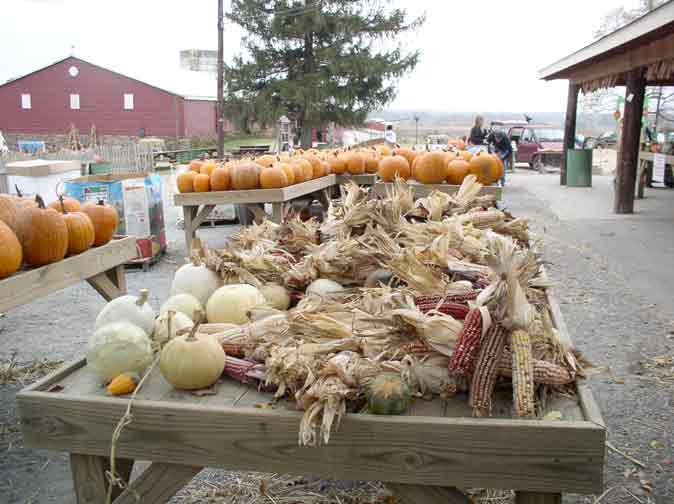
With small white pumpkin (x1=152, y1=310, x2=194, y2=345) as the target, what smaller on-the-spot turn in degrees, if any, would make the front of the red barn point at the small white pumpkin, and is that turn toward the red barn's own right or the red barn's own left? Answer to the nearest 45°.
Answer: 0° — it already faces it

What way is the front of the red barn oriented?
toward the camera

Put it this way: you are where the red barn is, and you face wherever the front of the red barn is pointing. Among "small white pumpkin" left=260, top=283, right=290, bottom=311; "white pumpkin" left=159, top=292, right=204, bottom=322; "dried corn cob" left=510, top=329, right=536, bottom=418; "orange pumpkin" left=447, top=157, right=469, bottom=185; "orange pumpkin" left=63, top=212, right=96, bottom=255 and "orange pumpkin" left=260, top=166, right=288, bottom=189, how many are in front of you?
6

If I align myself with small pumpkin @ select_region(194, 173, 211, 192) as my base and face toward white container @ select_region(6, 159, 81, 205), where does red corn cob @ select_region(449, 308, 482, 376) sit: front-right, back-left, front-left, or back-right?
back-left

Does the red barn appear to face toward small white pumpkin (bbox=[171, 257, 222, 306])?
yes

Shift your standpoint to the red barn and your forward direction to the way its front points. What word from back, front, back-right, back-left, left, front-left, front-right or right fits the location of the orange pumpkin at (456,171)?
front

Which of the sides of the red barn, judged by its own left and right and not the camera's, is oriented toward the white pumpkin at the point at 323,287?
front

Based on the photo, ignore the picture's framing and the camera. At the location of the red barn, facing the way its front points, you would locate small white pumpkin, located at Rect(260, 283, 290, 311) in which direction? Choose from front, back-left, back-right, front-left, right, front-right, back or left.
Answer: front

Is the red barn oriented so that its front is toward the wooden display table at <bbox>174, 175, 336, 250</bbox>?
yes

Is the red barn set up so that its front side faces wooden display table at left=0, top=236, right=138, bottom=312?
yes

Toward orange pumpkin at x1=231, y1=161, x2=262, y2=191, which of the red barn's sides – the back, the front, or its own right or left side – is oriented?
front

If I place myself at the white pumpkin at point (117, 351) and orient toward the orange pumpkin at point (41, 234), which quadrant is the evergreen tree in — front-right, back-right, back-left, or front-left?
front-right

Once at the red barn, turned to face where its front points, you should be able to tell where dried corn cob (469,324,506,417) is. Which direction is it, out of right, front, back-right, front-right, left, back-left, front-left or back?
front

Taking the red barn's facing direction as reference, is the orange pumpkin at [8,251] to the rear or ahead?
ahead

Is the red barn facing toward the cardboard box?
yes

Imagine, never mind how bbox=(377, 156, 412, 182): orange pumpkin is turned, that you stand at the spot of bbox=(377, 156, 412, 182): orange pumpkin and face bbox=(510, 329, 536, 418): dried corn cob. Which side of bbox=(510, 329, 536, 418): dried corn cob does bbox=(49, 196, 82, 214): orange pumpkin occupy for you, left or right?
right

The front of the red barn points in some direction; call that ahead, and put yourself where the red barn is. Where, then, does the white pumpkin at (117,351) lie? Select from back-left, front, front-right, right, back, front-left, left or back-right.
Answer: front

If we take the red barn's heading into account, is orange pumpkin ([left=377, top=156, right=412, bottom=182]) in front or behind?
in front
